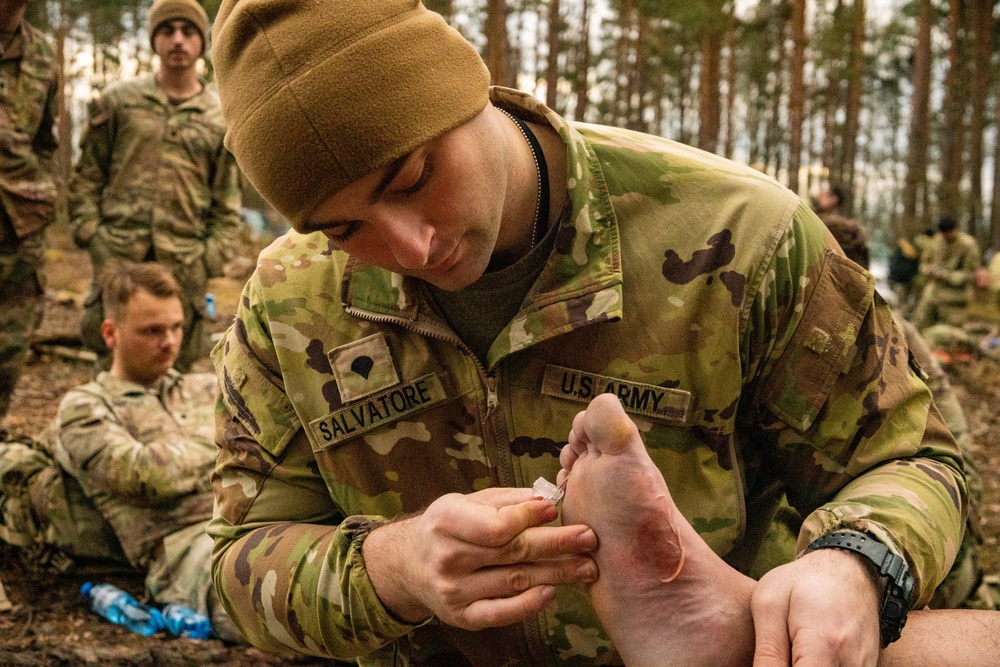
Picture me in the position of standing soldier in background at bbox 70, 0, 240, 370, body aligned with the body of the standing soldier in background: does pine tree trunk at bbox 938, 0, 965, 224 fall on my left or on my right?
on my left

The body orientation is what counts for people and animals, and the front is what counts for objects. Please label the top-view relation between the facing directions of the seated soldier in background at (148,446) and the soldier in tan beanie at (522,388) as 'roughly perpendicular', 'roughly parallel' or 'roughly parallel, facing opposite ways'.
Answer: roughly perpendicular

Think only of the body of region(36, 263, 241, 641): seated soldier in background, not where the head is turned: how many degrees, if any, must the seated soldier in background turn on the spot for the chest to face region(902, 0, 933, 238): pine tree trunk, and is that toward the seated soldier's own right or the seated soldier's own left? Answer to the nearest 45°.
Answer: approximately 90° to the seated soldier's own left

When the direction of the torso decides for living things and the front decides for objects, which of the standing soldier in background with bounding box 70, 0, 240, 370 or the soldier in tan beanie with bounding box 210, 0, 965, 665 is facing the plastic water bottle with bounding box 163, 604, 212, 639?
the standing soldier in background

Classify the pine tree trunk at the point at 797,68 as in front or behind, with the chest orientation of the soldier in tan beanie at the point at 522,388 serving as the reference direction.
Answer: behind

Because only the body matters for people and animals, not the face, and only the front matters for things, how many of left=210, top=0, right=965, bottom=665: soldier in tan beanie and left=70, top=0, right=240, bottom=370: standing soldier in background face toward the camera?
2

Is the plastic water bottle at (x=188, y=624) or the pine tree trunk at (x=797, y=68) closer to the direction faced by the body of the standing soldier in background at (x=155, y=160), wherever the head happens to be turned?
the plastic water bottle

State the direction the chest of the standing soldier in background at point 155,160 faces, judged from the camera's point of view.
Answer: toward the camera

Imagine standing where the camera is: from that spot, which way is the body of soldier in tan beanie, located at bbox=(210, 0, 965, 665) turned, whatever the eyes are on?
toward the camera

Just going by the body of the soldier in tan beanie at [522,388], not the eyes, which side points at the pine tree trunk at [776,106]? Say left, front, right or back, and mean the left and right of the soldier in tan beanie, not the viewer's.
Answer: back

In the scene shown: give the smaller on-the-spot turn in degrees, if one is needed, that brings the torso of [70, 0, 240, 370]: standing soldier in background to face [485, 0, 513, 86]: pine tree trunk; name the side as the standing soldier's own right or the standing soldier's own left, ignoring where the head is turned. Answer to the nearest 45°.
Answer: approximately 135° to the standing soldier's own left
